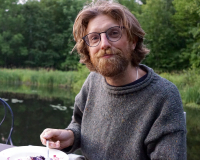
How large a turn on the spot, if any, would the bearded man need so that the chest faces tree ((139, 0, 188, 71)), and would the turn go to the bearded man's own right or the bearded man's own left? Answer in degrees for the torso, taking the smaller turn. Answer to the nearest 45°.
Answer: approximately 135° to the bearded man's own right

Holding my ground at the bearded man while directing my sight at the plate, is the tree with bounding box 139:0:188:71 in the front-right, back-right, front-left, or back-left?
back-right

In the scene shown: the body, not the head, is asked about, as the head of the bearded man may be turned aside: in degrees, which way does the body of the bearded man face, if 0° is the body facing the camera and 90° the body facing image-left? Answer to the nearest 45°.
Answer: approximately 45°

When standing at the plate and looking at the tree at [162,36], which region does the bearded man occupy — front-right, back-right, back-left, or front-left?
front-right
